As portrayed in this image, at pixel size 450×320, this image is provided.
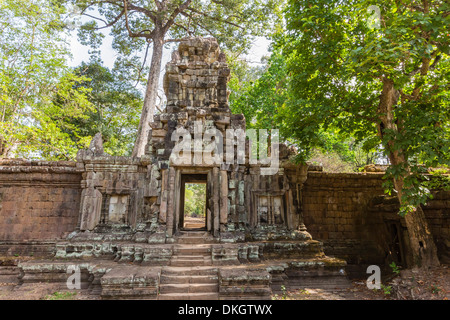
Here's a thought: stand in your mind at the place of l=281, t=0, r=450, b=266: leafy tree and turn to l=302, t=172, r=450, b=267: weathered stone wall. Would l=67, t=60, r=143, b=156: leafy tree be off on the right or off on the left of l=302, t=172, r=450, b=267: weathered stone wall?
left

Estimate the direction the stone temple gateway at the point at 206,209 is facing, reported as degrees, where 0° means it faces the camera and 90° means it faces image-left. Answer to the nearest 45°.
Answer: approximately 0°

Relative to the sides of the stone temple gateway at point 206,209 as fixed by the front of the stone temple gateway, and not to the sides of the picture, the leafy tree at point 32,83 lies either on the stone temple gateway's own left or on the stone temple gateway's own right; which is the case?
on the stone temple gateway's own right

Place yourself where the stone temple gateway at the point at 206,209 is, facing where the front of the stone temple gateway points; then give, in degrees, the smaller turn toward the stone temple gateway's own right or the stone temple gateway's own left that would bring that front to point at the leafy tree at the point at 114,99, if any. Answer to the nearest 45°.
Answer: approximately 135° to the stone temple gateway's own right
